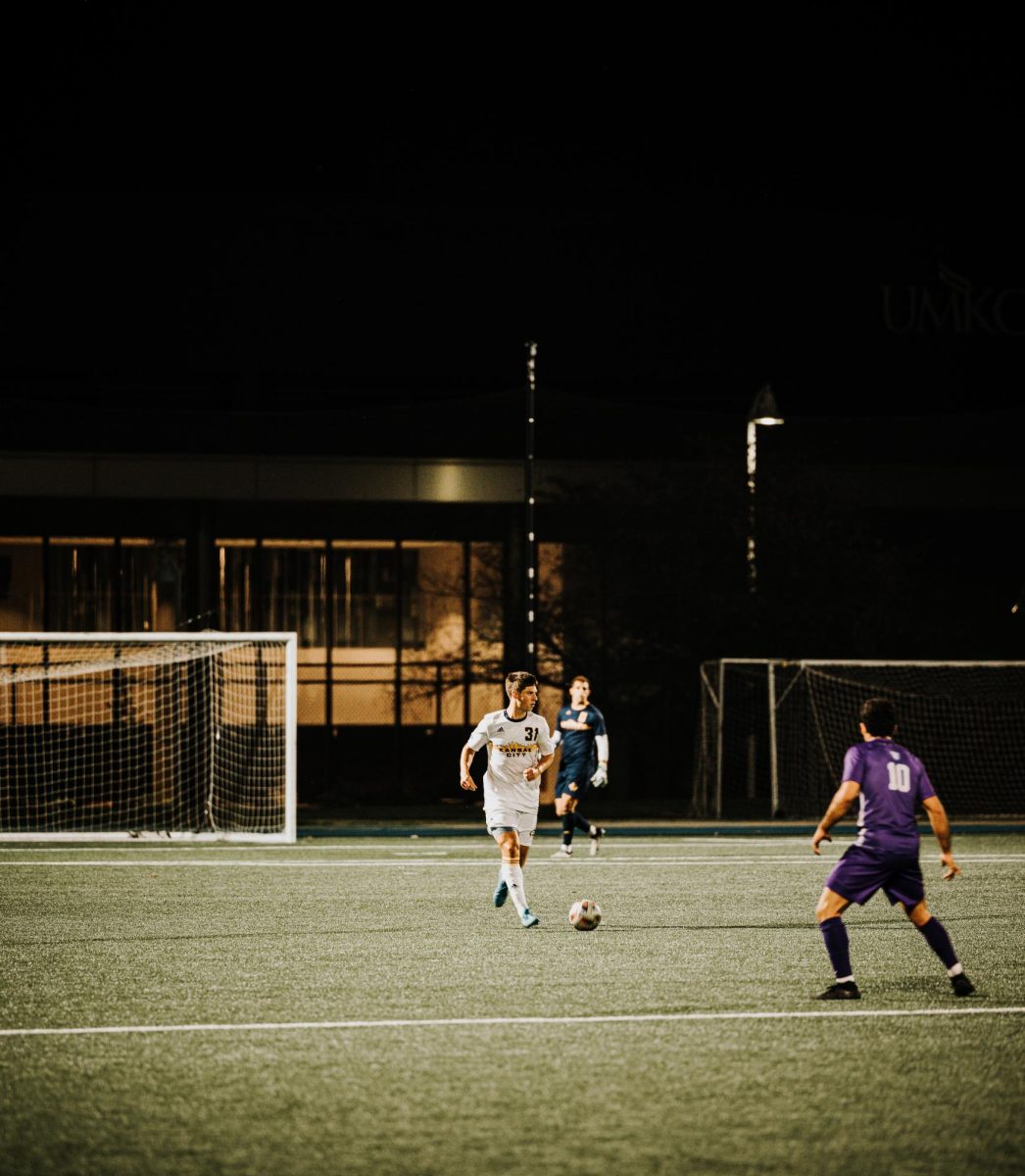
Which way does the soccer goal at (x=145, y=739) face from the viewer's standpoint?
toward the camera

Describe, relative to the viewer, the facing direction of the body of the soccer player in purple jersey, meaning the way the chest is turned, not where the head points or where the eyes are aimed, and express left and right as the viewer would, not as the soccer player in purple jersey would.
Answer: facing away from the viewer and to the left of the viewer

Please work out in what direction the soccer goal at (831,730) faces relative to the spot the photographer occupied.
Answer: facing the viewer

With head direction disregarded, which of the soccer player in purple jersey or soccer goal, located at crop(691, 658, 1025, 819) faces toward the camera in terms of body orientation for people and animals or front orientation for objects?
the soccer goal

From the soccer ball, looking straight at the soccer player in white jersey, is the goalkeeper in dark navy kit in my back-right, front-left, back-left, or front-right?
front-right

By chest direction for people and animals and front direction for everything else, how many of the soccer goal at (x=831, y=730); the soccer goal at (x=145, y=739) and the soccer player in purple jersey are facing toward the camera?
2

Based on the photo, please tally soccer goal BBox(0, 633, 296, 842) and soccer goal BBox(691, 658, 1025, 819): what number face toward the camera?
2

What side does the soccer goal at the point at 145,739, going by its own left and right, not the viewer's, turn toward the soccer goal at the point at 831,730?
left

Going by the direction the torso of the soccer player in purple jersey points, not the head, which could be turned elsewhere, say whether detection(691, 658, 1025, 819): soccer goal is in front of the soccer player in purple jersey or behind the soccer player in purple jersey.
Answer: in front

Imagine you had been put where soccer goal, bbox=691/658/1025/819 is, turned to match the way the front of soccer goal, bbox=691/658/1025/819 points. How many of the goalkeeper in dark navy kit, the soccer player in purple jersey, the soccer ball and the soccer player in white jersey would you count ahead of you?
4

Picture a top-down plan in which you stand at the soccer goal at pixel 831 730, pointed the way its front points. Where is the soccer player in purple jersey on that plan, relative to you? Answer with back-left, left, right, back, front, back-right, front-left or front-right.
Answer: front

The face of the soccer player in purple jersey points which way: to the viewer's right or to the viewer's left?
to the viewer's left

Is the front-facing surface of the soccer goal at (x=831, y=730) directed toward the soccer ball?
yes
